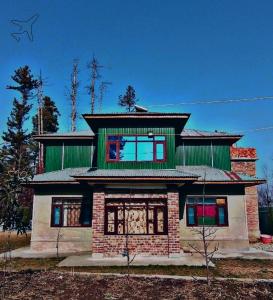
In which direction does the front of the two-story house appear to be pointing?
toward the camera

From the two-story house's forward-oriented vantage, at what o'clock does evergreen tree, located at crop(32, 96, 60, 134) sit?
The evergreen tree is roughly at 5 o'clock from the two-story house.
